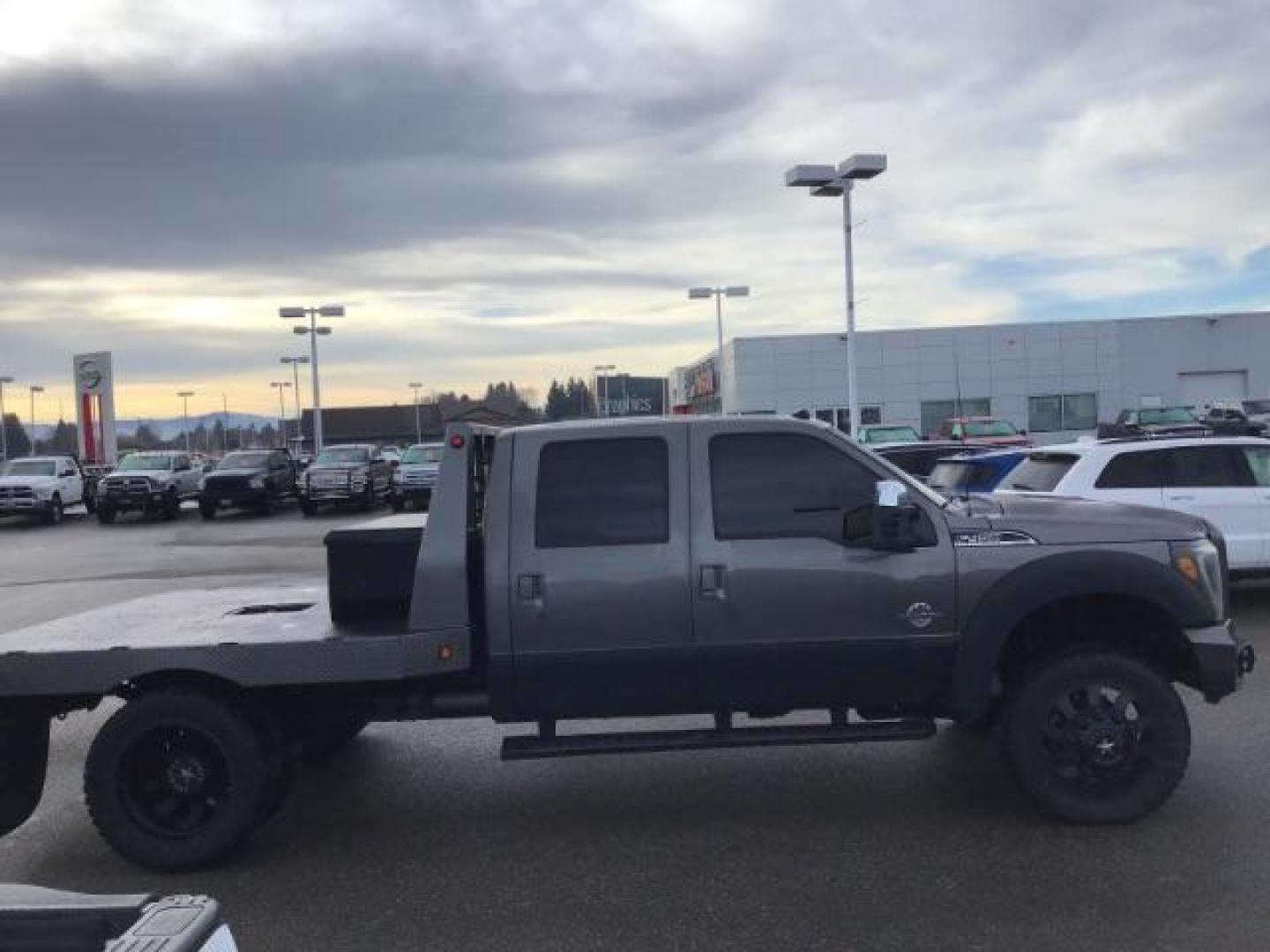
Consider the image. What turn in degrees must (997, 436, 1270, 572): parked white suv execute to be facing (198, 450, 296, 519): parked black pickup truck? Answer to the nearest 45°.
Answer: approximately 90° to its left

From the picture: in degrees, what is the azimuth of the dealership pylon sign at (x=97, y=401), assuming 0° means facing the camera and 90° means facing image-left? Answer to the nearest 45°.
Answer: approximately 0°

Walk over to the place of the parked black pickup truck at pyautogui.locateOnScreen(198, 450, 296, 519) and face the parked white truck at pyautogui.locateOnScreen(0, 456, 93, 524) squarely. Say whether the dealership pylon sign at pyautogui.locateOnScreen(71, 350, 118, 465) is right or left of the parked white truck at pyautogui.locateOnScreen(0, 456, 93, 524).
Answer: right

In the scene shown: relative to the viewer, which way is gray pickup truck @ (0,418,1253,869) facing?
to the viewer's right

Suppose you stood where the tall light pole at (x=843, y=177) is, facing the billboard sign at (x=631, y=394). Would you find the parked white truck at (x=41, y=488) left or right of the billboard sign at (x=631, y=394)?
left

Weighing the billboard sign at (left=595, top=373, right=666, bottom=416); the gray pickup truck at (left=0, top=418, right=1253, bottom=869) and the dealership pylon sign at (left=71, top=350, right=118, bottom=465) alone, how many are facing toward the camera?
2

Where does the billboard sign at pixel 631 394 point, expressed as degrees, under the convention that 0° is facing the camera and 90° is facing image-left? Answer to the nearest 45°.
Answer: approximately 0°

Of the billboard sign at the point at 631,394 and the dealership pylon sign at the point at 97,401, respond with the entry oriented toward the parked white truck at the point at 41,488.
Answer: the dealership pylon sign at the point at 97,401

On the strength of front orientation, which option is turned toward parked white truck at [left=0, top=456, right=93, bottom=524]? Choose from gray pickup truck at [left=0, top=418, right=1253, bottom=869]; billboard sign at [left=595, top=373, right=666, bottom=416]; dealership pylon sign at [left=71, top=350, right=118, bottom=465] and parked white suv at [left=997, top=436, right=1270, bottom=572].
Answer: dealership pylon sign at [left=71, top=350, right=118, bottom=465]

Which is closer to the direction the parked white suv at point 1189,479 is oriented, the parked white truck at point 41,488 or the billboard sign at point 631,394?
the billboard sign

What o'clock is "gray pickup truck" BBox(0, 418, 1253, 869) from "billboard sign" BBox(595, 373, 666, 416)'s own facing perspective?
The gray pickup truck is roughly at 12 o'clock from the billboard sign.

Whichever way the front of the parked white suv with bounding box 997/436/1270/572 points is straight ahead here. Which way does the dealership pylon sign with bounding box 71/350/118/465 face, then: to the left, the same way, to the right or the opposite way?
to the right

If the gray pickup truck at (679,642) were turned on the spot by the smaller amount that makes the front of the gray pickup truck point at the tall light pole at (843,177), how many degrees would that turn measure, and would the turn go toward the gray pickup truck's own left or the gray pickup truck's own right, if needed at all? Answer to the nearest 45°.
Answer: approximately 90° to the gray pickup truck's own left
